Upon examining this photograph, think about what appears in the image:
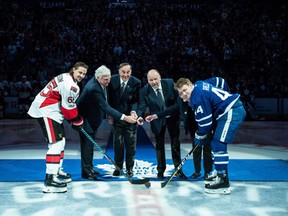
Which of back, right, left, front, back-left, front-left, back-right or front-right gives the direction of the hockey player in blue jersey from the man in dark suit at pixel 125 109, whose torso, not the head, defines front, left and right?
front-left

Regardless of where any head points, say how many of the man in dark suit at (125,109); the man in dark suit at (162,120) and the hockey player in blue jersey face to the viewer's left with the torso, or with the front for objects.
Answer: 1

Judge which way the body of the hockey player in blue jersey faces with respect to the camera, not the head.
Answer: to the viewer's left

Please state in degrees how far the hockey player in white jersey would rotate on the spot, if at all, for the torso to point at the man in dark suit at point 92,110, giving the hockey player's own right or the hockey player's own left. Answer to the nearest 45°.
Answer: approximately 45° to the hockey player's own left

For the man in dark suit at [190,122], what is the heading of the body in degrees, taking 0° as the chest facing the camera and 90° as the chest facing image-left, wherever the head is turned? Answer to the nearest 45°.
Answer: approximately 45°

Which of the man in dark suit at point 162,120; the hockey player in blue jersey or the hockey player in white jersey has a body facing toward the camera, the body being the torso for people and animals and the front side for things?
the man in dark suit

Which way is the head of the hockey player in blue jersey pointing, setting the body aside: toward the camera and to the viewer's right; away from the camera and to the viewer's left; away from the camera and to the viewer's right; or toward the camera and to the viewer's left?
toward the camera and to the viewer's left

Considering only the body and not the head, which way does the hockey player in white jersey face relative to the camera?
to the viewer's right

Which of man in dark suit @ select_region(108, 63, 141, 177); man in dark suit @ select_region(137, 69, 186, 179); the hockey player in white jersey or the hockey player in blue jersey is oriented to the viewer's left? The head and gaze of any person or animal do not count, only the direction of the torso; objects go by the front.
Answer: the hockey player in blue jersey

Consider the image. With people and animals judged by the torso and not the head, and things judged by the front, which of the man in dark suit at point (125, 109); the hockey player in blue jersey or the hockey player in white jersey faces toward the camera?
the man in dark suit

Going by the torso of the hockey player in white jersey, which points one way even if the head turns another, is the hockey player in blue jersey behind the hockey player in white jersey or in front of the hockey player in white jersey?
in front

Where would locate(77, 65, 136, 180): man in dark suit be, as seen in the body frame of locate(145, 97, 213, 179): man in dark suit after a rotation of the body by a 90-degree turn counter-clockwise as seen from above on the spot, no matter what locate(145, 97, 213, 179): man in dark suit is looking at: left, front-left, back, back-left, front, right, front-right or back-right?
back-right

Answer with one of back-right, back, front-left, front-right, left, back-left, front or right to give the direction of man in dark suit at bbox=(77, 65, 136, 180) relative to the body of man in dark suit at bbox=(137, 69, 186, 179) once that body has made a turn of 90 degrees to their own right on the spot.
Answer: front

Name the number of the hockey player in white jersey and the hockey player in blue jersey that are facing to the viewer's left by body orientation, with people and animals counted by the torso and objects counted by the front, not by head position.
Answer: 1

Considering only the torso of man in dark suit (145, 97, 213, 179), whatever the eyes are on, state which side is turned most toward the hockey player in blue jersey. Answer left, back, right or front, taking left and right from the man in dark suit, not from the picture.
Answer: left
